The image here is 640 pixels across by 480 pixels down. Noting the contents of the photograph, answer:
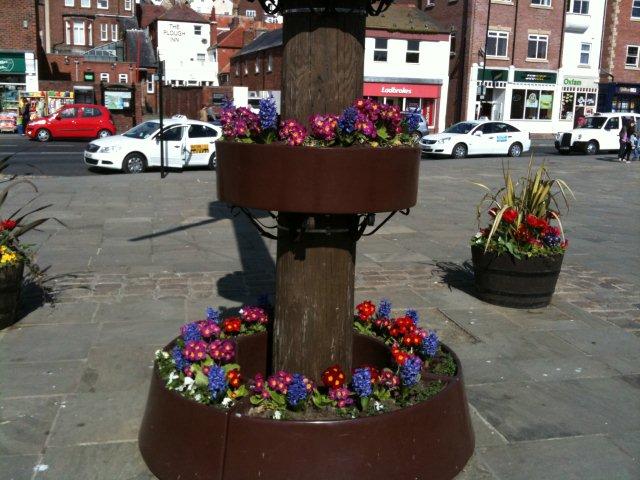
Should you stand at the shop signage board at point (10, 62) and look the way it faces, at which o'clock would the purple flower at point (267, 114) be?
The purple flower is roughly at 12 o'clock from the shop signage board.

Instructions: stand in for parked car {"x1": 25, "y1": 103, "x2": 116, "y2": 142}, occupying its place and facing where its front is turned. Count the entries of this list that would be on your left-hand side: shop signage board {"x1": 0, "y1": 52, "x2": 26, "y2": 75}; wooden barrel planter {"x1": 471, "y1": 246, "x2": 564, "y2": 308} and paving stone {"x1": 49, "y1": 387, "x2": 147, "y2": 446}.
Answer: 2

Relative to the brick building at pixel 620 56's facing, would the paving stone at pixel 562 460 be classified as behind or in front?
in front

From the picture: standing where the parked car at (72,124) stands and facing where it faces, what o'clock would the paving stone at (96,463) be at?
The paving stone is roughly at 9 o'clock from the parked car.

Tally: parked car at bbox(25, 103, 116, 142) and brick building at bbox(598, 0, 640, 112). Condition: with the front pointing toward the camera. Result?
1

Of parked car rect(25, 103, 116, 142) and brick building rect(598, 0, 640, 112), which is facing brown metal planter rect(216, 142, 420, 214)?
the brick building

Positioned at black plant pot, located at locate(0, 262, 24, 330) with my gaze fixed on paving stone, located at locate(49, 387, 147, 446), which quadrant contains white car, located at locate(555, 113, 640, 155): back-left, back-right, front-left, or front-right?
back-left

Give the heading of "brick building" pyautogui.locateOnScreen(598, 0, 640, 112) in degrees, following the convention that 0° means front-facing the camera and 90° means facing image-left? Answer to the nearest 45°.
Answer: approximately 0°

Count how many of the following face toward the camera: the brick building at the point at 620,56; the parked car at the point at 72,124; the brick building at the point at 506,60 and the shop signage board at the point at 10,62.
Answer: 3

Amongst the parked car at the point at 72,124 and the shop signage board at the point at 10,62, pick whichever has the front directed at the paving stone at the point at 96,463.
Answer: the shop signage board

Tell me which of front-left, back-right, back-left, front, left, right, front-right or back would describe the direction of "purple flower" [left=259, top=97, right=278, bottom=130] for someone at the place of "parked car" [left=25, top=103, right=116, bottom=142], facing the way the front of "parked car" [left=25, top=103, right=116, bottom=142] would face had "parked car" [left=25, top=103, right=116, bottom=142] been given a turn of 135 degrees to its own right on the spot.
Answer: back-right

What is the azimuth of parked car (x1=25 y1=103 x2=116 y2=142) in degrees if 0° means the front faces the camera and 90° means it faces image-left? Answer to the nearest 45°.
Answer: approximately 90°

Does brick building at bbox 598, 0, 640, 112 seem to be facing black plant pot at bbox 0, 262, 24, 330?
yes

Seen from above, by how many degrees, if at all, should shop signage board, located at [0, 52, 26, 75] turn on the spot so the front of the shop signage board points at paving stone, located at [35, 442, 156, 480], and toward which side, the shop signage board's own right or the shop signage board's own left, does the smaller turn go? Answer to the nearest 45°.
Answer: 0° — it already faces it

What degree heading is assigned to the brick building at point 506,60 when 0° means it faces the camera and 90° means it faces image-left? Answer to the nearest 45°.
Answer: approximately 0°

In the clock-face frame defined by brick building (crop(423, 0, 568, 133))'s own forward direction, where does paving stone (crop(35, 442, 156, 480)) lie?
The paving stone is roughly at 12 o'clock from the brick building.

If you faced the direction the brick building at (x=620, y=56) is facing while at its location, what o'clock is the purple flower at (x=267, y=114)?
The purple flower is roughly at 12 o'clock from the brick building.
